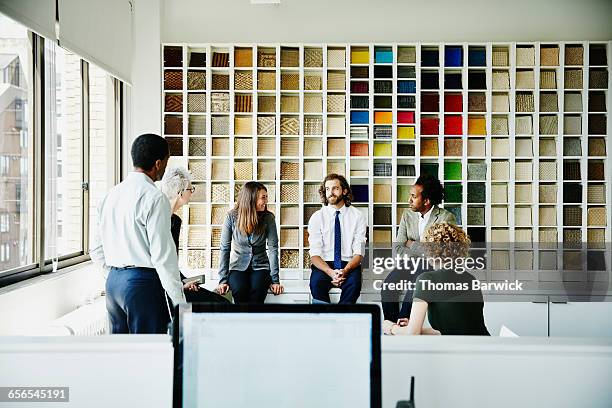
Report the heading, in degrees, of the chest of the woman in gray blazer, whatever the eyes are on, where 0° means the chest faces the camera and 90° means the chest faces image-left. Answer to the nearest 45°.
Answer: approximately 0°

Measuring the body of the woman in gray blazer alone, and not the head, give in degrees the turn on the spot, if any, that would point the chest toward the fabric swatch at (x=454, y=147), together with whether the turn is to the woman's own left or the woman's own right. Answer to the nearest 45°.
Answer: approximately 135° to the woman's own left

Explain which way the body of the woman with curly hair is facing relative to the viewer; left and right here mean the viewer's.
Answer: facing away from the viewer and to the left of the viewer

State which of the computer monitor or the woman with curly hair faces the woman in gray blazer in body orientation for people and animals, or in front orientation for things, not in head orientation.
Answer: the woman with curly hair

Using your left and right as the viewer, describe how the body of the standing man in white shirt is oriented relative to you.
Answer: facing away from the viewer and to the right of the viewer

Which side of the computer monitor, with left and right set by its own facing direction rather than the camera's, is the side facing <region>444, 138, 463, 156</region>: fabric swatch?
back

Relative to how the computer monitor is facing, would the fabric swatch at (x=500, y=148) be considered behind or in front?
behind

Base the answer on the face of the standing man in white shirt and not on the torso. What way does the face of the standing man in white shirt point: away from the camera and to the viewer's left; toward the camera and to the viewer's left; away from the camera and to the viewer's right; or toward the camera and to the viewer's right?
away from the camera and to the viewer's right

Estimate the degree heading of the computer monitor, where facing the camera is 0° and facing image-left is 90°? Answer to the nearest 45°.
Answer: approximately 0°
